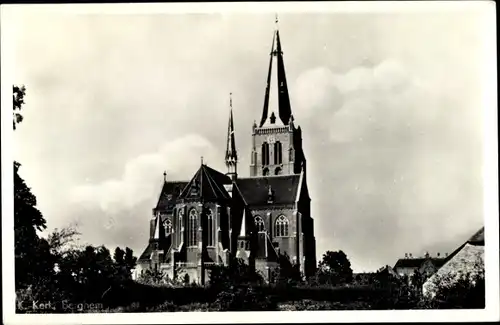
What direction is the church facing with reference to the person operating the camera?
facing away from the viewer and to the right of the viewer

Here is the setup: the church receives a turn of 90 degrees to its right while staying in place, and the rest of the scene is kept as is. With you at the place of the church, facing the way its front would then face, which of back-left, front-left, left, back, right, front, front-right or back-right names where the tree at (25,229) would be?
back-right

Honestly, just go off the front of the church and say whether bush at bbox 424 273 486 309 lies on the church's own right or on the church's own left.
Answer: on the church's own right

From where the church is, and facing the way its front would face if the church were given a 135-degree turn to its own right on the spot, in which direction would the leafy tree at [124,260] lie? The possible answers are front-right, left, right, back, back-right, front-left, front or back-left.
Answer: right

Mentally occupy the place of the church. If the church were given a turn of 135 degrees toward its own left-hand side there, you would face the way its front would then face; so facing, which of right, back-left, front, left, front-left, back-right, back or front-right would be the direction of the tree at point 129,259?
front
